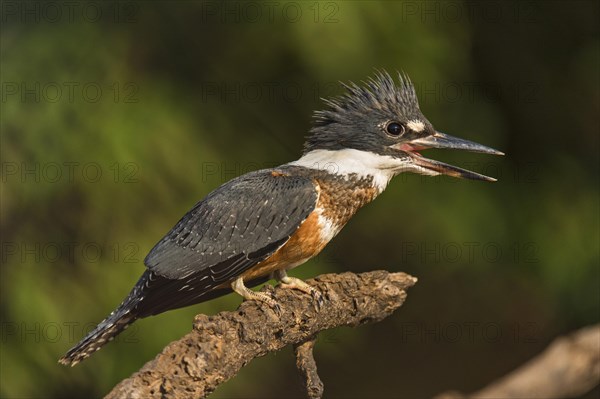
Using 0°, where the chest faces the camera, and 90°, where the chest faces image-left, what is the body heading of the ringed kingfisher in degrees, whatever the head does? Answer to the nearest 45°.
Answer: approximately 270°
